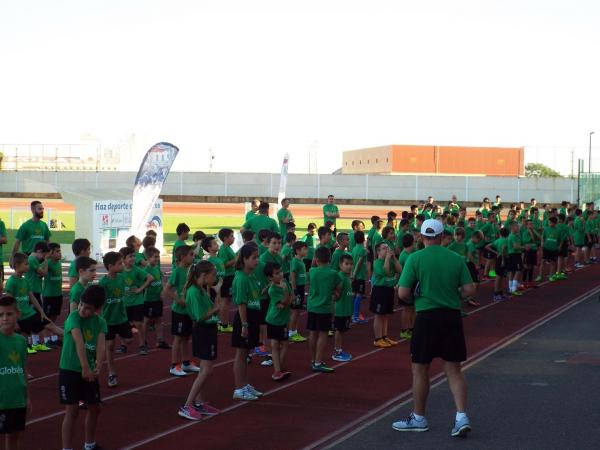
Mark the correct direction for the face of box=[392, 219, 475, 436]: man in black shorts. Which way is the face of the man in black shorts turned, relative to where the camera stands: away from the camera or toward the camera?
away from the camera

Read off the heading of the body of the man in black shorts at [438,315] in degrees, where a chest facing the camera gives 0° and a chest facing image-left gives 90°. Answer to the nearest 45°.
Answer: approximately 180°
